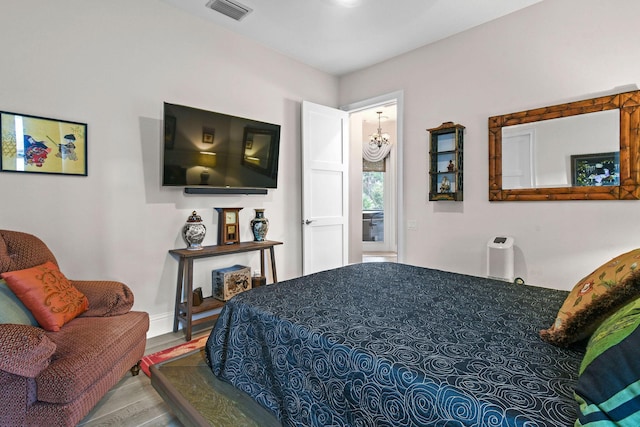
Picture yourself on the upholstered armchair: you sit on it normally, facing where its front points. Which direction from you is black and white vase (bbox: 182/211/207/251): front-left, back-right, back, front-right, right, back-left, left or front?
left

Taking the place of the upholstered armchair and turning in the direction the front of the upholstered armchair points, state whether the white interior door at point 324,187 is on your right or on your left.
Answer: on your left

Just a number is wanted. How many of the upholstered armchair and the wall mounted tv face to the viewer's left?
0

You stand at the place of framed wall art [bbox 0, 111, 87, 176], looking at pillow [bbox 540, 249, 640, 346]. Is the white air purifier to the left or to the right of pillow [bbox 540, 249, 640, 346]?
left

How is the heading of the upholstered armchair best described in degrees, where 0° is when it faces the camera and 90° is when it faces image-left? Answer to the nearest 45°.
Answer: approximately 315°

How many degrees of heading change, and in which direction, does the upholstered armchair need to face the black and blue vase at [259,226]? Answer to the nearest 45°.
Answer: approximately 90° to its left

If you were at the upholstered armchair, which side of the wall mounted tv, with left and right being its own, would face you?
right

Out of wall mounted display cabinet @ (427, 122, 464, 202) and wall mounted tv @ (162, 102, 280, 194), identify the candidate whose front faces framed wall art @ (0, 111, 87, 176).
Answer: the wall mounted display cabinet

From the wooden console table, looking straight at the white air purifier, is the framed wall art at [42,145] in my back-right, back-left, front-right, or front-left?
back-right

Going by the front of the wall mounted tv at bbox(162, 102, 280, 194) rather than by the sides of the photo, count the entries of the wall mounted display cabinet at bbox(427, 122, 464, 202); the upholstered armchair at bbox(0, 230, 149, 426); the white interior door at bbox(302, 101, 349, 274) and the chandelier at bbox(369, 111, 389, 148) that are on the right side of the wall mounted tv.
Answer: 1

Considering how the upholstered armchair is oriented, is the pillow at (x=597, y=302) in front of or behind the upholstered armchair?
in front

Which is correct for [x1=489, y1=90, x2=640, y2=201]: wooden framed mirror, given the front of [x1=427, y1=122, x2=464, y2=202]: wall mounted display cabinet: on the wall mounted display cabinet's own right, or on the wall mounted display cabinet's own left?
on the wall mounted display cabinet's own left

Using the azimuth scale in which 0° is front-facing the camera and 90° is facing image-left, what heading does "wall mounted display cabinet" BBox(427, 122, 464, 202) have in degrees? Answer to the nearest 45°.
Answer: approximately 45°
